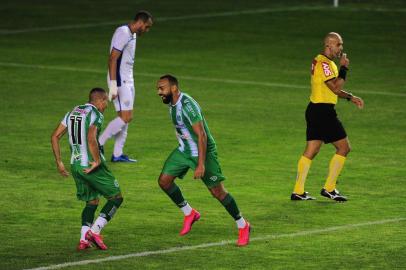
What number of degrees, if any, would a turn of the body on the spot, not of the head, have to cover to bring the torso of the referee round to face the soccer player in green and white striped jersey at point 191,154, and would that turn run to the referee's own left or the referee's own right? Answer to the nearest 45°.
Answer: approximately 135° to the referee's own right

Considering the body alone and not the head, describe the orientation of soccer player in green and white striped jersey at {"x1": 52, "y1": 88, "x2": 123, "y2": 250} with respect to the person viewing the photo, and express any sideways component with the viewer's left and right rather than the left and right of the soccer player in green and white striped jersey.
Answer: facing away from the viewer and to the right of the viewer

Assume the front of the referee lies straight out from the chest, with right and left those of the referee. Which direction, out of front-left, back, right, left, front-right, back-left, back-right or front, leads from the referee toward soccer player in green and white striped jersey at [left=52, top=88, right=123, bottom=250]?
back-right

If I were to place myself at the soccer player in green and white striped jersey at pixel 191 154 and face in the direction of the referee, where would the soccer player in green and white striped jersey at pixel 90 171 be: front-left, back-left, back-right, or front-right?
back-left
